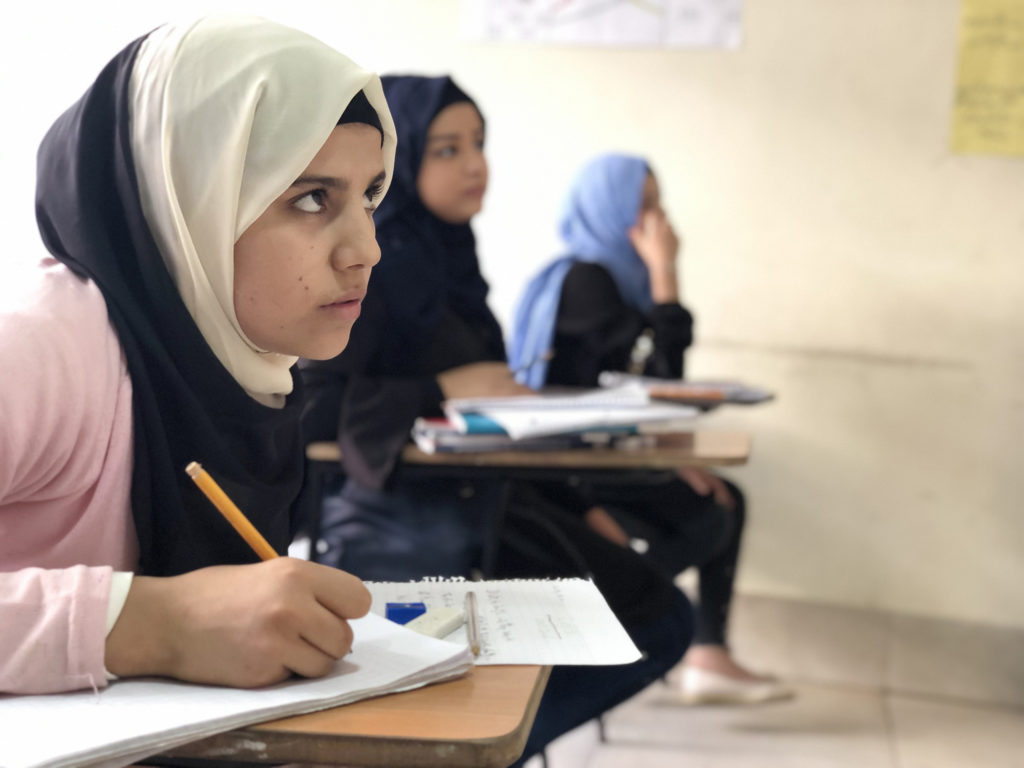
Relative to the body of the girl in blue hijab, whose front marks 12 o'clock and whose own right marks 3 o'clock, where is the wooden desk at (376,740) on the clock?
The wooden desk is roughly at 3 o'clock from the girl in blue hijab.

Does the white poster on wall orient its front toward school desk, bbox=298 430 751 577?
yes

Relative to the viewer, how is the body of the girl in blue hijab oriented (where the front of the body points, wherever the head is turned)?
to the viewer's right

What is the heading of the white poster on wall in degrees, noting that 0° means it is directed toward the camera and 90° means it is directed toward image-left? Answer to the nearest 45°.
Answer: approximately 0°

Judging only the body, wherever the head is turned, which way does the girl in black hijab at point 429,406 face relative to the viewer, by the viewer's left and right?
facing to the right of the viewer

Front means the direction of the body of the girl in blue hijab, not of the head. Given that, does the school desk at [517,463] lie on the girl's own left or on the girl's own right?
on the girl's own right

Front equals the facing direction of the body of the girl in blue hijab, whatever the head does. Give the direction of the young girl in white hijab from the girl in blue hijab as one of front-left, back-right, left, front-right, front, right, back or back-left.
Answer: right

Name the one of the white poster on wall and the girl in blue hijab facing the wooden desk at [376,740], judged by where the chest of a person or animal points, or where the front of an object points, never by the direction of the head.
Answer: the white poster on wall
